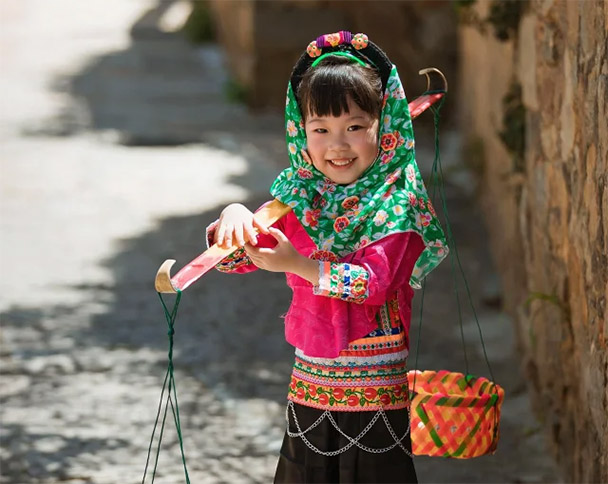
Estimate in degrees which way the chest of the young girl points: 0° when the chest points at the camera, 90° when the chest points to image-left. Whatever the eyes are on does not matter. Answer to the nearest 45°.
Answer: approximately 45°
